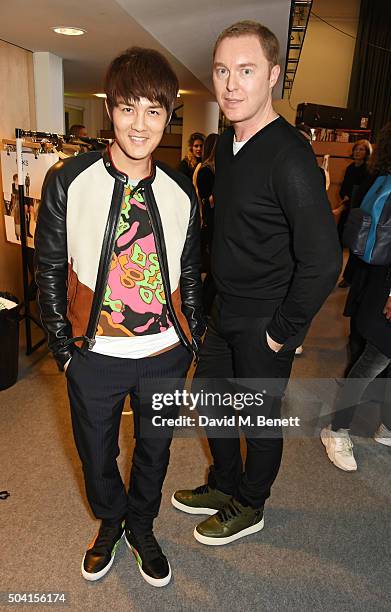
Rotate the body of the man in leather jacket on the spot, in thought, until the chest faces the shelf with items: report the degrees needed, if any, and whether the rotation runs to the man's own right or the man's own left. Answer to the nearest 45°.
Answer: approximately 135° to the man's own left

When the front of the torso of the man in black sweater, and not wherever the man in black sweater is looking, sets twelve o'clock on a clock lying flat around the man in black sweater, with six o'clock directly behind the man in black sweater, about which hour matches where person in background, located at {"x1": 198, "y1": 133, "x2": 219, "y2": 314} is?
The person in background is roughly at 4 o'clock from the man in black sweater.

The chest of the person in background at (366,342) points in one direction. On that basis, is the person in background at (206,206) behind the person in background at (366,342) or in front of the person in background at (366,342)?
behind

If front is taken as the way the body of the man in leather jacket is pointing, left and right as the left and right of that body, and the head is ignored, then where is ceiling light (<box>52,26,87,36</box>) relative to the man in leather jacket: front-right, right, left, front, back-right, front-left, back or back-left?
back

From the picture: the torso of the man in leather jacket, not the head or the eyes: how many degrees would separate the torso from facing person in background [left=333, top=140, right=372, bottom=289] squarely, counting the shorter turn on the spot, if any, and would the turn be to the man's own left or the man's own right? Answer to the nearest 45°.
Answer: approximately 135° to the man's own left

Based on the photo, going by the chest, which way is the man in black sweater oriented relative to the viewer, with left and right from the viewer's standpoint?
facing the viewer and to the left of the viewer

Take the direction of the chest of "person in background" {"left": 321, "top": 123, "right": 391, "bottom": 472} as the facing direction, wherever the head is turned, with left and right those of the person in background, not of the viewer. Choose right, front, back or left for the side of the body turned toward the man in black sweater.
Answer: right

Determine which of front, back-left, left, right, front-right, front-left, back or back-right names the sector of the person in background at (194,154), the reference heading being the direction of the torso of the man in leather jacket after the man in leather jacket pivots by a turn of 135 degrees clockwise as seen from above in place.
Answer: front-right

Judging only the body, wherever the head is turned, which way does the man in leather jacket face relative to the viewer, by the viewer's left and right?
facing the viewer
